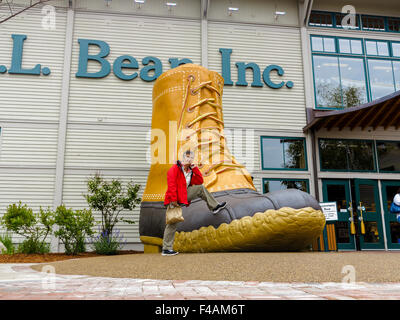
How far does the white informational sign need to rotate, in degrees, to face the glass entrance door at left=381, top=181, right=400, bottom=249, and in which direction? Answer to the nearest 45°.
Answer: approximately 135° to its left

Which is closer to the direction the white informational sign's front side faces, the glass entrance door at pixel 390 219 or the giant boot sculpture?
the giant boot sculpture

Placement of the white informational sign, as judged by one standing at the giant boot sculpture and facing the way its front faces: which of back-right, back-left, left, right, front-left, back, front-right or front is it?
left

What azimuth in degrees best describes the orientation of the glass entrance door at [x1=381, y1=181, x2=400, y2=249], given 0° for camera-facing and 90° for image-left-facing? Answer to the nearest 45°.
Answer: approximately 0°

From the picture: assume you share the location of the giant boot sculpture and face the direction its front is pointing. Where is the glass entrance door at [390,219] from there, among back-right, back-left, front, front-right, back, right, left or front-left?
left

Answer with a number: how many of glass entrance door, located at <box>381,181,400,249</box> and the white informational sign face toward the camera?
2

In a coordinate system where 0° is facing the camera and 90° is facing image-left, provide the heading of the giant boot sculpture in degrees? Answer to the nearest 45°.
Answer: approximately 315°

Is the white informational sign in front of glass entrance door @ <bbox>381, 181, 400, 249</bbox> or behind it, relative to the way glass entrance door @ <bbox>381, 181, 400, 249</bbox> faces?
in front

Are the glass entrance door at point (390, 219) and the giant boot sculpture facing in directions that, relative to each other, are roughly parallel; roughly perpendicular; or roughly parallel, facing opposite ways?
roughly perpendicular
